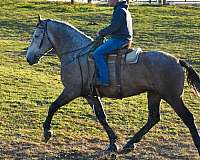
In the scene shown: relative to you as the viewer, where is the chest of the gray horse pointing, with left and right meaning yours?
facing to the left of the viewer

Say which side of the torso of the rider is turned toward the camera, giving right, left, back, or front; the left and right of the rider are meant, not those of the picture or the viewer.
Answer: left
